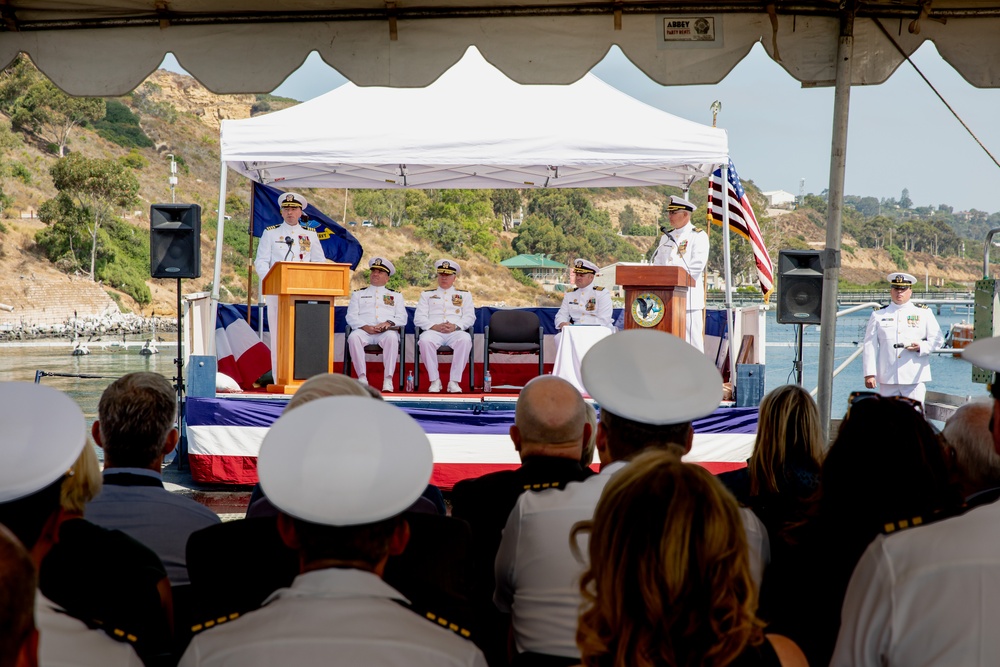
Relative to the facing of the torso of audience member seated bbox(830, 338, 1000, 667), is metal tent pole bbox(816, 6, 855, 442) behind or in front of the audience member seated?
in front

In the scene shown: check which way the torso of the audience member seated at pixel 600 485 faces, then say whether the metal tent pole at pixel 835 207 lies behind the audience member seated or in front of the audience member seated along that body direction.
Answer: in front

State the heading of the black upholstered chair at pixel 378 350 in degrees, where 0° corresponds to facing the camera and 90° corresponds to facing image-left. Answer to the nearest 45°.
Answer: approximately 0°

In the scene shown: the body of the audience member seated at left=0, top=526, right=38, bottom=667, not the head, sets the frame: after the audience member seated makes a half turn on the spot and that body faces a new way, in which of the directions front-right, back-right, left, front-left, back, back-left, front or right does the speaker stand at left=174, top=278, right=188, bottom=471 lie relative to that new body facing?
back

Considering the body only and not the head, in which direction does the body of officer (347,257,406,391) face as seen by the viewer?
toward the camera

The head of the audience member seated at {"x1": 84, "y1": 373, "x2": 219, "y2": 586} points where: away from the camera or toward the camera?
away from the camera

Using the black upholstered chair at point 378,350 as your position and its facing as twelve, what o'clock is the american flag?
The american flag is roughly at 9 o'clock from the black upholstered chair.

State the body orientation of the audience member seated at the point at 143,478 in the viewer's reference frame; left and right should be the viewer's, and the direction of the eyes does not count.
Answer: facing away from the viewer

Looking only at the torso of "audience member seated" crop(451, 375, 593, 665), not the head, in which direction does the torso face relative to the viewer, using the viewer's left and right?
facing away from the viewer

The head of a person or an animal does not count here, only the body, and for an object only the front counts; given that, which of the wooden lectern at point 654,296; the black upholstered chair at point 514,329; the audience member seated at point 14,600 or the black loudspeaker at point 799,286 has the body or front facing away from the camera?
the audience member seated

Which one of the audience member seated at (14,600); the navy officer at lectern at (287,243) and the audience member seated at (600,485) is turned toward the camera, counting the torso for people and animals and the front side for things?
the navy officer at lectern

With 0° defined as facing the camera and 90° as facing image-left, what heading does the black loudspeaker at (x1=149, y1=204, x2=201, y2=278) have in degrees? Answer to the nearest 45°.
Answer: approximately 0°

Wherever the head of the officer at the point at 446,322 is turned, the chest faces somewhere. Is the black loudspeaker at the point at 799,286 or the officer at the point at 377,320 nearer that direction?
the black loudspeaker

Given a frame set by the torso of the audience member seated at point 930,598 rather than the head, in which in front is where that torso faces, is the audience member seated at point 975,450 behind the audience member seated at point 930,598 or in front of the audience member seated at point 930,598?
in front

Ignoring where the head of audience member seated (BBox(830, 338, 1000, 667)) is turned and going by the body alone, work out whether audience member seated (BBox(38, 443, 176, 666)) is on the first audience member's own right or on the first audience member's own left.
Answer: on the first audience member's own left

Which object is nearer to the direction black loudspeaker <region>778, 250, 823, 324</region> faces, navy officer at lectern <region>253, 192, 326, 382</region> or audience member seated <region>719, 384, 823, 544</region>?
the audience member seated

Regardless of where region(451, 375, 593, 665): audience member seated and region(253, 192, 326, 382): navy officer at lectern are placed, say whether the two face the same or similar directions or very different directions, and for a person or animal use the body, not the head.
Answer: very different directions
